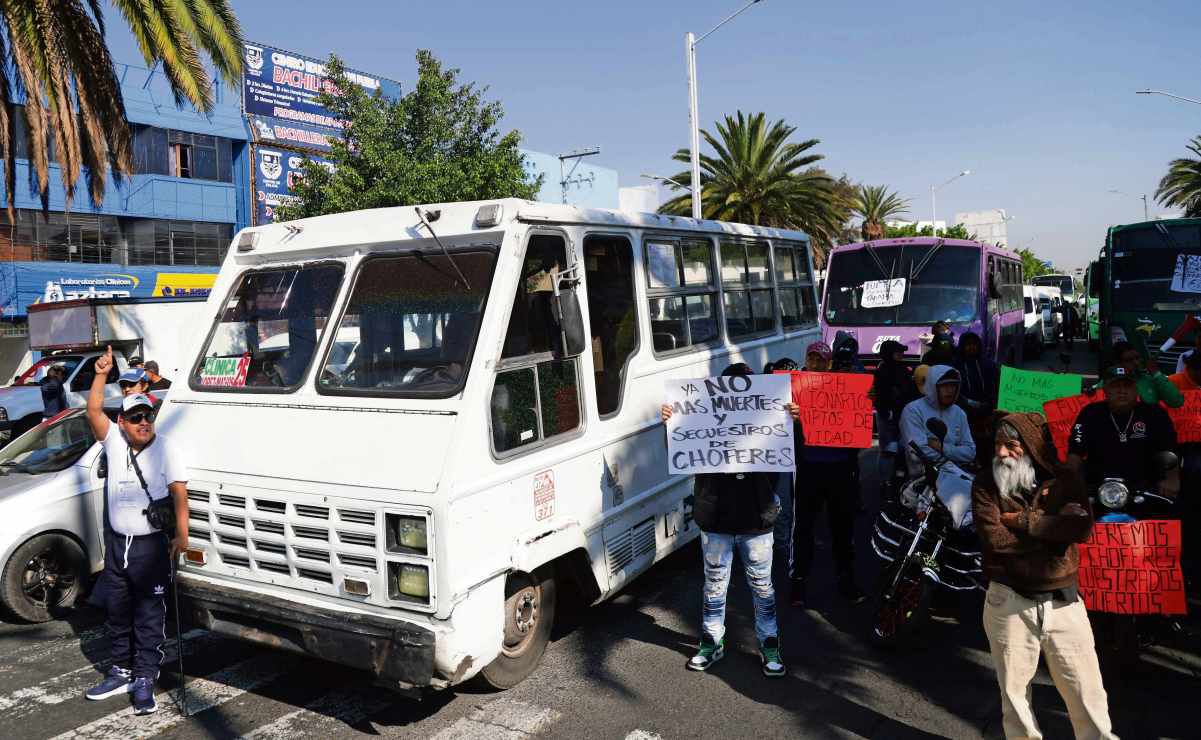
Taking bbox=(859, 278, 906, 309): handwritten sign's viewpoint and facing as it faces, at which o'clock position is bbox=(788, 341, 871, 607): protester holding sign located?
The protester holding sign is roughly at 12 o'clock from the handwritten sign.

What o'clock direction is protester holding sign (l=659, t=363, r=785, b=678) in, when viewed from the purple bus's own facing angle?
The protester holding sign is roughly at 12 o'clock from the purple bus.

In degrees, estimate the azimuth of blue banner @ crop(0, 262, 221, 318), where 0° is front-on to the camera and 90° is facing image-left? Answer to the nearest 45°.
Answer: approximately 0°

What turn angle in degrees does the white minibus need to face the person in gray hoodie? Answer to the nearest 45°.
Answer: approximately 135° to its left

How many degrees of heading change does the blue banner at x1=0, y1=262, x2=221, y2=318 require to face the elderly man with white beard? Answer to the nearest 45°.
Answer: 0° — it already faces them

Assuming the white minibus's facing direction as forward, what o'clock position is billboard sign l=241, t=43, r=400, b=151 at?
The billboard sign is roughly at 4 o'clock from the white minibus.

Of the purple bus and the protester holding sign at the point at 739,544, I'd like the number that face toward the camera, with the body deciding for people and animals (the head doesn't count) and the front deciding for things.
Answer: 2

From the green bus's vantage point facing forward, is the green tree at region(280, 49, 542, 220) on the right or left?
on its right
